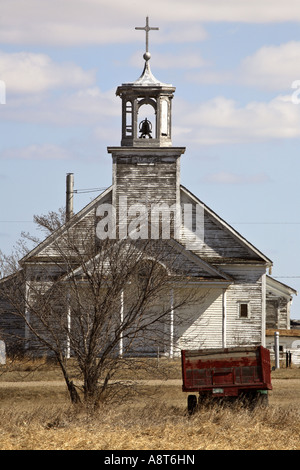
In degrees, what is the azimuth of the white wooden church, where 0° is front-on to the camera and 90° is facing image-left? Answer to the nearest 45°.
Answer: approximately 0°

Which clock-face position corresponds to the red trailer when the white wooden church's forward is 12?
The red trailer is roughly at 12 o'clock from the white wooden church.

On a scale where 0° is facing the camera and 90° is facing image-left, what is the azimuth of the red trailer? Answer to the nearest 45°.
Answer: approximately 180°

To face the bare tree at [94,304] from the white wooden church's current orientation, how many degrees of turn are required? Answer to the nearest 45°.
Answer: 0° — it already faces it

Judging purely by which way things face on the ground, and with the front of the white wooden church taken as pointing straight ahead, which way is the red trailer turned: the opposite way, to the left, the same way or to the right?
the opposite way

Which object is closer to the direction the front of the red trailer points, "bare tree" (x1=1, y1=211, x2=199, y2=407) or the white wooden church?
the white wooden church

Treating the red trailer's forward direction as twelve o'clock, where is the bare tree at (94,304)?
The bare tree is roughly at 10 o'clock from the red trailer.
